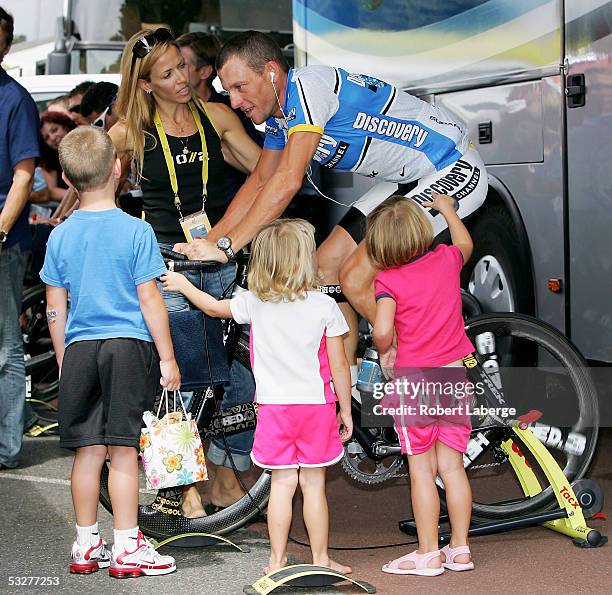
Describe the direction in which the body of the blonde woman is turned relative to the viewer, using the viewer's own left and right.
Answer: facing the viewer

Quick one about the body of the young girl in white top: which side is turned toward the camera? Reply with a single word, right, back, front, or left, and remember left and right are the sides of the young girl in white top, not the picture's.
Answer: back

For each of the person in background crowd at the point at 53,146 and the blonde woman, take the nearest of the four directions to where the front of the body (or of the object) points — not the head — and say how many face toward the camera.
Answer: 2

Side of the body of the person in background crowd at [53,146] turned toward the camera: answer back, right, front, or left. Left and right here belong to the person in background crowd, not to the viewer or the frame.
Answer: front

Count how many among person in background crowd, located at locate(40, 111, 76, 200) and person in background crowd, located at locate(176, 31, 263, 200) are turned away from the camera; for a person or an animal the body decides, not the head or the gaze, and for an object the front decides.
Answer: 0

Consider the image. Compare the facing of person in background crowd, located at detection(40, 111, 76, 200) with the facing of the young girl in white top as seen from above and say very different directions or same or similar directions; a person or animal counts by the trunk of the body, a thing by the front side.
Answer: very different directions

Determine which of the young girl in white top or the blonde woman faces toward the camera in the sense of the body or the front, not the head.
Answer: the blonde woman

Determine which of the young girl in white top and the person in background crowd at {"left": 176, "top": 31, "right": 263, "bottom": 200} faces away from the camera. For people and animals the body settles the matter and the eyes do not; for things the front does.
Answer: the young girl in white top

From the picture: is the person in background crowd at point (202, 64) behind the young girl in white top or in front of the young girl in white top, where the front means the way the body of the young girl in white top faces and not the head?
in front

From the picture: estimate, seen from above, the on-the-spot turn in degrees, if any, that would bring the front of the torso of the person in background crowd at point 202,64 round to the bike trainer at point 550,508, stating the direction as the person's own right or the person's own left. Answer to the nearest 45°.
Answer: approximately 90° to the person's own left

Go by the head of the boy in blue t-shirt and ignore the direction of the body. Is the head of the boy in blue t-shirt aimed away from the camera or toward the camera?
away from the camera

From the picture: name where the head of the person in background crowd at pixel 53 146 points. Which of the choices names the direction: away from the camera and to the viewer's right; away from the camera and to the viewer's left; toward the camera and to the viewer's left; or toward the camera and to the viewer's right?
toward the camera and to the viewer's right
